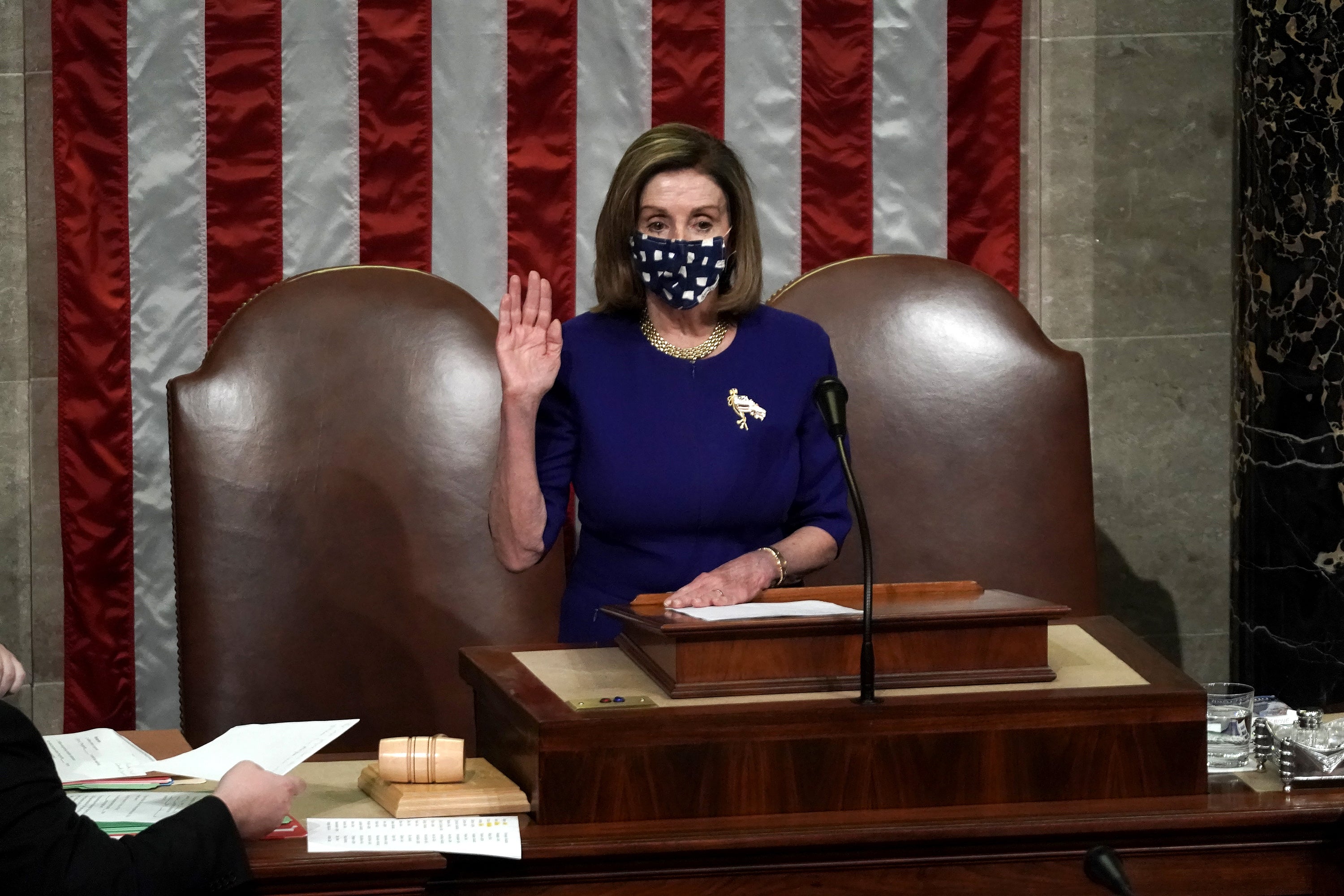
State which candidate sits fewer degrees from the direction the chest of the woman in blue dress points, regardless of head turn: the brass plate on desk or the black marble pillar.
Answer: the brass plate on desk

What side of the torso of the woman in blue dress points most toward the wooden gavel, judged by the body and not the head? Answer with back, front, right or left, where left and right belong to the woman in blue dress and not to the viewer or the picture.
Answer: front

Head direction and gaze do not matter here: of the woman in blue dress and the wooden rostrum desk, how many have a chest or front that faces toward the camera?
2

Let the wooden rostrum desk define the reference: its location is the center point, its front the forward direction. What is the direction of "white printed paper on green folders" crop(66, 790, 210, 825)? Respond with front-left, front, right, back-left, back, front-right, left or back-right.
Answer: right

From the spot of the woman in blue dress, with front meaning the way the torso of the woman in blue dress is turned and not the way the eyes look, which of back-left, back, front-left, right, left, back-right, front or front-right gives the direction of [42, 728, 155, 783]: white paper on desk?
front-right

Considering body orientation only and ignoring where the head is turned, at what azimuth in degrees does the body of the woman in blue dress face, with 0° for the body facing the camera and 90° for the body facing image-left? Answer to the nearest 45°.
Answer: approximately 0°

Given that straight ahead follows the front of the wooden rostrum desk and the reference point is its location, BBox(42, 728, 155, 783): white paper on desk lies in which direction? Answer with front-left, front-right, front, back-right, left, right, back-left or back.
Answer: right

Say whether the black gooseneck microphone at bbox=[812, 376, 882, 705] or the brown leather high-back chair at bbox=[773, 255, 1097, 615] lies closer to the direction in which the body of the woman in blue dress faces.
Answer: the black gooseneck microphone

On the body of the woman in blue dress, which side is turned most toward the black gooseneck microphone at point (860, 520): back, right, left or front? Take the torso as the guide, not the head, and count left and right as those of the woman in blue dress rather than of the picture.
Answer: front

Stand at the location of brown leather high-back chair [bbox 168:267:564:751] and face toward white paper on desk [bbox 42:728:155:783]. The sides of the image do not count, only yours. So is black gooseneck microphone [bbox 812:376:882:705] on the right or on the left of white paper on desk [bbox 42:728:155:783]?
left
